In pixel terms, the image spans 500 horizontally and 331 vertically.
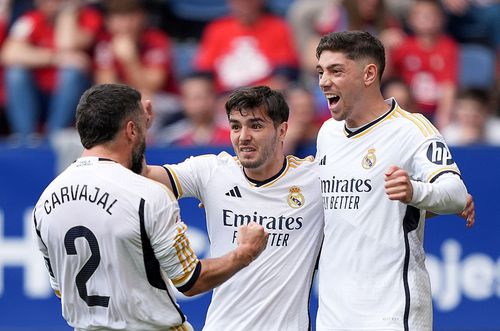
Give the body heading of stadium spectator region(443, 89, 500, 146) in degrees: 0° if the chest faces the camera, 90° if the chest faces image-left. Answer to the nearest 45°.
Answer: approximately 0°

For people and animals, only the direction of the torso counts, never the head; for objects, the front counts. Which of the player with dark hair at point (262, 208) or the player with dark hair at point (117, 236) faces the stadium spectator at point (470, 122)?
the player with dark hair at point (117, 236)

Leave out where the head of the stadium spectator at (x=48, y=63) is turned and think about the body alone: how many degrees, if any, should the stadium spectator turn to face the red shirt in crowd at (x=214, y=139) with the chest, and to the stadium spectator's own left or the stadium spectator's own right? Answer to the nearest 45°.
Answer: approximately 45° to the stadium spectator's own left

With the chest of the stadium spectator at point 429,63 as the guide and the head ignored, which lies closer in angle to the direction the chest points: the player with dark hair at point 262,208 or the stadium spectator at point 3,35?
the player with dark hair

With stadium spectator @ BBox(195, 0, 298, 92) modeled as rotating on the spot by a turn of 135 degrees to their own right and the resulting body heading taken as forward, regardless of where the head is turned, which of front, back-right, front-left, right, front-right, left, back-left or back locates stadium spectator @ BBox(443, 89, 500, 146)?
back-right

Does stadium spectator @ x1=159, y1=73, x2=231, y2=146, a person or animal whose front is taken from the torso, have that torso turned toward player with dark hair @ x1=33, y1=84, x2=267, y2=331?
yes

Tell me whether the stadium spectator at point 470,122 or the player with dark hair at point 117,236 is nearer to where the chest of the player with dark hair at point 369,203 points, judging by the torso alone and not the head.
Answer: the player with dark hair
